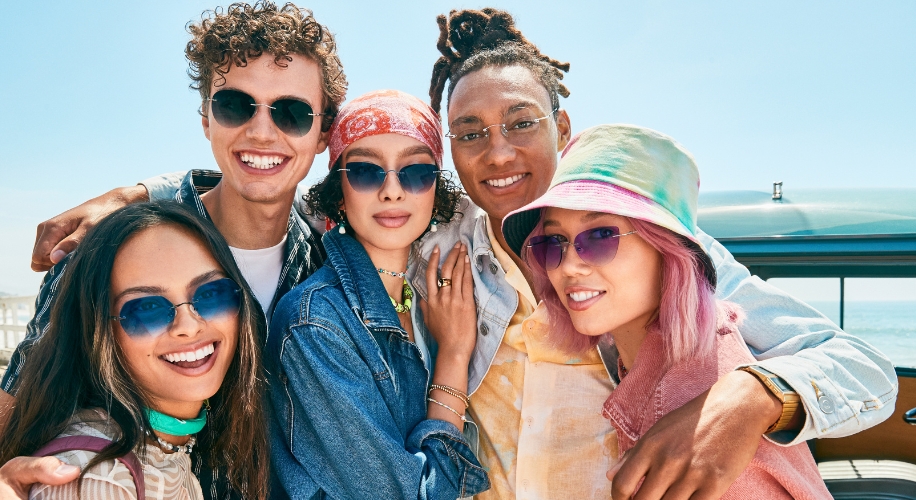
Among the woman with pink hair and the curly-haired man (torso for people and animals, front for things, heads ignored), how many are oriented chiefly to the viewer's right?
0

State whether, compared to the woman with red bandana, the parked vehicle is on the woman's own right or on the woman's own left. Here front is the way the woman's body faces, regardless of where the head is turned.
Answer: on the woman's own left

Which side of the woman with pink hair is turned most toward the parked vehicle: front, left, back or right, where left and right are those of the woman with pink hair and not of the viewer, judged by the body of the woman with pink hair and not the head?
back

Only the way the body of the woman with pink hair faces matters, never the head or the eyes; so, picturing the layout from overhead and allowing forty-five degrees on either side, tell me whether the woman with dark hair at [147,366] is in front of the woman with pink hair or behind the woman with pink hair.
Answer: in front

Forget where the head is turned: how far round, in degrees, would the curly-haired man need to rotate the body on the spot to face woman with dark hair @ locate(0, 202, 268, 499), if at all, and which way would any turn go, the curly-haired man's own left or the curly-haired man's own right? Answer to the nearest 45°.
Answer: approximately 45° to the curly-haired man's own right

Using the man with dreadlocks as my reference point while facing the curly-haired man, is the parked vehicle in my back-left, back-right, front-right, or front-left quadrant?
back-right

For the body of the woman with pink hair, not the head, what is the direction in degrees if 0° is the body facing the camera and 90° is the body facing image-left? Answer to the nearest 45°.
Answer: approximately 45°
